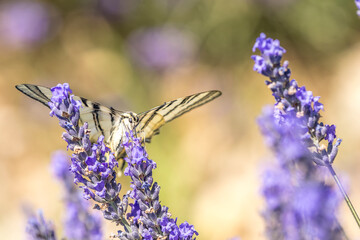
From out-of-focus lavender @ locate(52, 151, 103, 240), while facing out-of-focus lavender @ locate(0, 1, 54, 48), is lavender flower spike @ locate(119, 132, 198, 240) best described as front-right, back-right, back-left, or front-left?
back-right

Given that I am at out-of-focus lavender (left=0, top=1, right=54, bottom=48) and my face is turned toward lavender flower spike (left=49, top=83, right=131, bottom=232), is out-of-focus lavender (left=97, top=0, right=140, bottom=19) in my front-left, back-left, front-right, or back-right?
front-left

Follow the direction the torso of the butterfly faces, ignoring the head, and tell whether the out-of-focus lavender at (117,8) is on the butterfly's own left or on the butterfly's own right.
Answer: on the butterfly's own left

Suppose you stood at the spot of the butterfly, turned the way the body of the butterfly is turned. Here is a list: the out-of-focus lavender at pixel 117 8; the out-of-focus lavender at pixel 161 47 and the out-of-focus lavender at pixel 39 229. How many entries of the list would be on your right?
1
